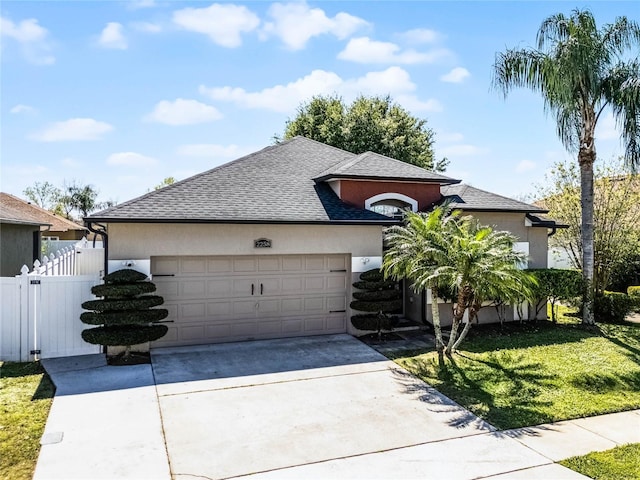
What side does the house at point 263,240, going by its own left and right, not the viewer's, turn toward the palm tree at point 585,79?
left

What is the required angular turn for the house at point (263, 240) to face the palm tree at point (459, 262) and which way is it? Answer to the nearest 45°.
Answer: approximately 45° to its left

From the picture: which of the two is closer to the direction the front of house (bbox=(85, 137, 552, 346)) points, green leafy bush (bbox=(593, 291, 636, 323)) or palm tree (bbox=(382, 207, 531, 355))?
the palm tree

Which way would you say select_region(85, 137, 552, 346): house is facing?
toward the camera

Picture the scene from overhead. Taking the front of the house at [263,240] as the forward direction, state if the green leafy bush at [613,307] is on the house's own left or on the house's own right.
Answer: on the house's own left

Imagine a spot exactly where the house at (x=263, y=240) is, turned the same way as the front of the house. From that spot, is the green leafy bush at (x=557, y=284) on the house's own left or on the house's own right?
on the house's own left
